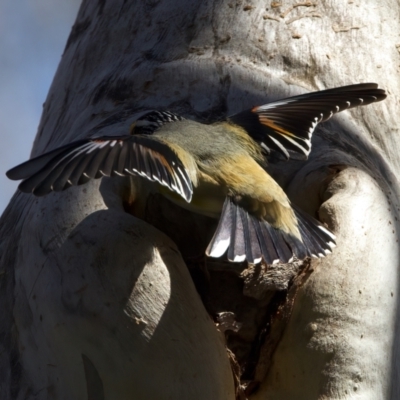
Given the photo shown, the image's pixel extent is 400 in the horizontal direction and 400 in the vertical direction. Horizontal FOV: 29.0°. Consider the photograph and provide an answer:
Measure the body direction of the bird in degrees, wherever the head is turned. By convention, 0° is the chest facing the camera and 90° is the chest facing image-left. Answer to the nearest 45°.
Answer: approximately 135°
